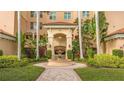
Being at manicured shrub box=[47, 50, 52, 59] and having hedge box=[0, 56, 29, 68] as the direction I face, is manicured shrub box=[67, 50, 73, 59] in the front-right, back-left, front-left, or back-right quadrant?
back-left

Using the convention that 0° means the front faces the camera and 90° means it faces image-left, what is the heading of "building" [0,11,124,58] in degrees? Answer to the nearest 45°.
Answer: approximately 0°

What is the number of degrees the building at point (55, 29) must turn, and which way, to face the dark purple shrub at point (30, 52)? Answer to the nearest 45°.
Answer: approximately 45° to its right

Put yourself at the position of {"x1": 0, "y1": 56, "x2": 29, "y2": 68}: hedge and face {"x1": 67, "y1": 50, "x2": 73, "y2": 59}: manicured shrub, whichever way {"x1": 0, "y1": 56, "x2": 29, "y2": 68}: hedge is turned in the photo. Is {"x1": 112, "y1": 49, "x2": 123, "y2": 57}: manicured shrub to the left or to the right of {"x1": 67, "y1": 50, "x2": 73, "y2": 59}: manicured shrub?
right
